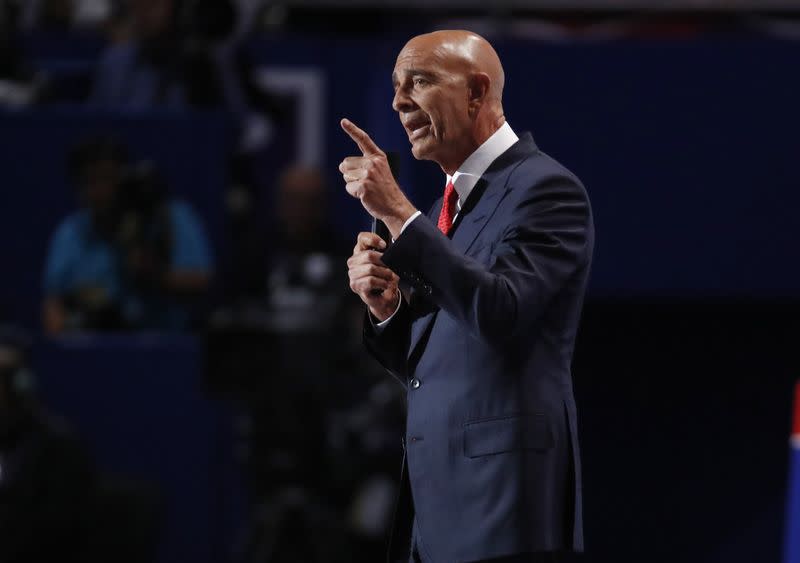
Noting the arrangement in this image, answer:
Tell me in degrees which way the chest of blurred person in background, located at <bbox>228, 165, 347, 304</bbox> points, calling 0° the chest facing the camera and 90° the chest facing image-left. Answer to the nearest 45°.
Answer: approximately 0°

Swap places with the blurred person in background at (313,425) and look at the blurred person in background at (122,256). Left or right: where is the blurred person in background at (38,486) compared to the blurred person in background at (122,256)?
left

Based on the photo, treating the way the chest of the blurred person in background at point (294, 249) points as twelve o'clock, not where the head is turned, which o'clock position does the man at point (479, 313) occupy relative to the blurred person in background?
The man is roughly at 12 o'clock from the blurred person in background.

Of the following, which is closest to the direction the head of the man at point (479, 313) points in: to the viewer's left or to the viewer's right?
to the viewer's left

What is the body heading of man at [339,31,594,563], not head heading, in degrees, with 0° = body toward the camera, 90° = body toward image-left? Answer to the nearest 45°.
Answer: approximately 45°
